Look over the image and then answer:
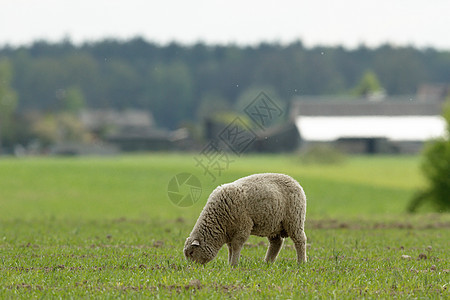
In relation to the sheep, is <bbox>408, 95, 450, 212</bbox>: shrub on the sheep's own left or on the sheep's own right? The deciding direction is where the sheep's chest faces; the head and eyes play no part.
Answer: on the sheep's own right

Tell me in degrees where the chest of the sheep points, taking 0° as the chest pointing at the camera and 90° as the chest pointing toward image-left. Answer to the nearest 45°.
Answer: approximately 90°
